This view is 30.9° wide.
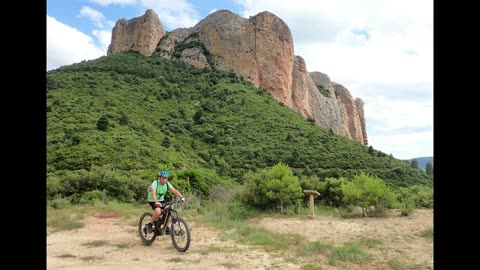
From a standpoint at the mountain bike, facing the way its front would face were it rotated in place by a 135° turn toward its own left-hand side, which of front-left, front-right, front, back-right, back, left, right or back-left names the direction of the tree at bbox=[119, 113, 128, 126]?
front

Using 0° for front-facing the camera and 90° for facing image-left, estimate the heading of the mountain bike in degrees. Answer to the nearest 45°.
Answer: approximately 315°

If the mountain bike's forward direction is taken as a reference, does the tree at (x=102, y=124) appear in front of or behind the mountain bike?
behind

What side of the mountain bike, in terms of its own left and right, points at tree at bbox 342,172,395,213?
left

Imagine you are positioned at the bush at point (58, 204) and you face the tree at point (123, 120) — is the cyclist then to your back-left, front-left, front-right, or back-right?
back-right

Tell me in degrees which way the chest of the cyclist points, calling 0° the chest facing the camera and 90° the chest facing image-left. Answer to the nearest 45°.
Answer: approximately 315°
